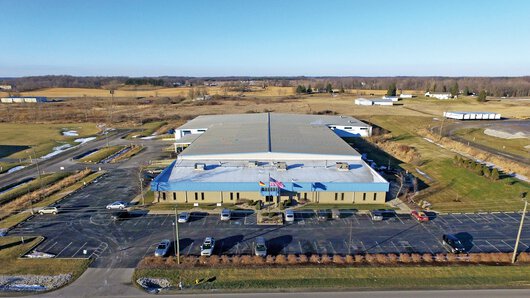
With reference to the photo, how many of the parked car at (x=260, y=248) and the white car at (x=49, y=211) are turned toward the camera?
1

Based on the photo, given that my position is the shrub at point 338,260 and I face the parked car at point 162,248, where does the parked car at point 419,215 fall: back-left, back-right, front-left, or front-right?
back-right

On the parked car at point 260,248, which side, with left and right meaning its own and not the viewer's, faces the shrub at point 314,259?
left

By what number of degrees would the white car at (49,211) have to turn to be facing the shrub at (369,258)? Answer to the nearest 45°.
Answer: approximately 135° to its left

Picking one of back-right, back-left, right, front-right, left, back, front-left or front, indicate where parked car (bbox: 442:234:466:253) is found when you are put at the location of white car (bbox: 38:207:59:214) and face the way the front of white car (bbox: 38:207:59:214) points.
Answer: back-left

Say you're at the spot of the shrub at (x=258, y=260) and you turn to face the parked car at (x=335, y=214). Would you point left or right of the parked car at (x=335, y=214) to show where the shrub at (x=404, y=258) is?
right

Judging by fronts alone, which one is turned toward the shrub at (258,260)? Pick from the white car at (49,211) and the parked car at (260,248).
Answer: the parked car

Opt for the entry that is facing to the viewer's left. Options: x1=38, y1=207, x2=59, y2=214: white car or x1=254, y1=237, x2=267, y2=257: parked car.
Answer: the white car

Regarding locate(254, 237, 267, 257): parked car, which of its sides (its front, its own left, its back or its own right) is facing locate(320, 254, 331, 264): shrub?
left

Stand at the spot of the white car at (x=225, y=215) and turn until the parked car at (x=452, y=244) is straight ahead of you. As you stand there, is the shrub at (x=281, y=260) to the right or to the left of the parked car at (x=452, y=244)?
right

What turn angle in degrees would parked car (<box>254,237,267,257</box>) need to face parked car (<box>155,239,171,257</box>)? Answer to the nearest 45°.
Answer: approximately 90° to its right

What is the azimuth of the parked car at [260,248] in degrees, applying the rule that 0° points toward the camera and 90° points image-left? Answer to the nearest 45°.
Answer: approximately 0°

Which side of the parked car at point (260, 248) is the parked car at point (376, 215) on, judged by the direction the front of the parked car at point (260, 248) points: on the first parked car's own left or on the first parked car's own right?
on the first parked car's own left

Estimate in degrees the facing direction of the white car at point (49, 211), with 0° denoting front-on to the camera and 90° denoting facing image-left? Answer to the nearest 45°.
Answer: approximately 90°

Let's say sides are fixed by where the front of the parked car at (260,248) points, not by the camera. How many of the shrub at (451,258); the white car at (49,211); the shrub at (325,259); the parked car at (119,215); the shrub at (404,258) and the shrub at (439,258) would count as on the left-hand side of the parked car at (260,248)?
4
